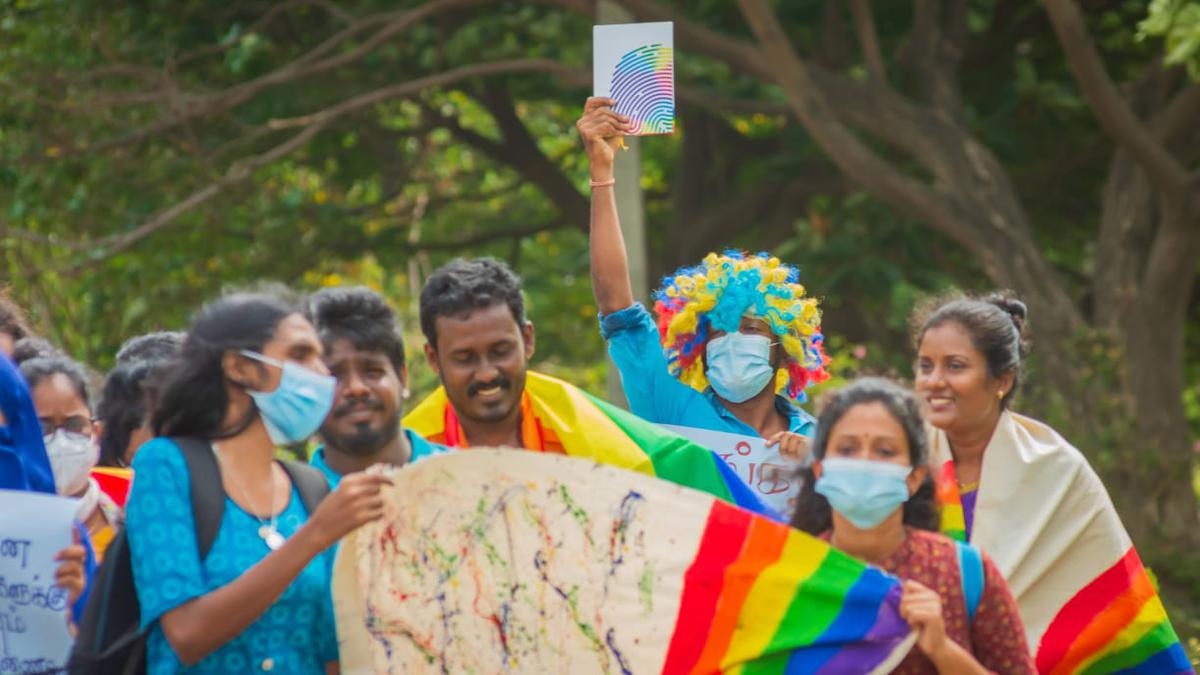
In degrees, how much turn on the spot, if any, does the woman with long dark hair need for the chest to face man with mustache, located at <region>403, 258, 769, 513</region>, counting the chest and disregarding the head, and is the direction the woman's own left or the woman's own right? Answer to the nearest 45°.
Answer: approximately 90° to the woman's own left

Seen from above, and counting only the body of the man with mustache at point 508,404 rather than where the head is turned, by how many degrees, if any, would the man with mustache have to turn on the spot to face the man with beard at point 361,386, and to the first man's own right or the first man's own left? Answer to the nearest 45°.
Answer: approximately 45° to the first man's own right

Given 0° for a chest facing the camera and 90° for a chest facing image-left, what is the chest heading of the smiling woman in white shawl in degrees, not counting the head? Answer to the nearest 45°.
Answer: approximately 45°

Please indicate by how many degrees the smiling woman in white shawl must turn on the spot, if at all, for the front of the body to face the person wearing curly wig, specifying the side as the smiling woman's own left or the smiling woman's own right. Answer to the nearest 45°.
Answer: approximately 45° to the smiling woman's own right
